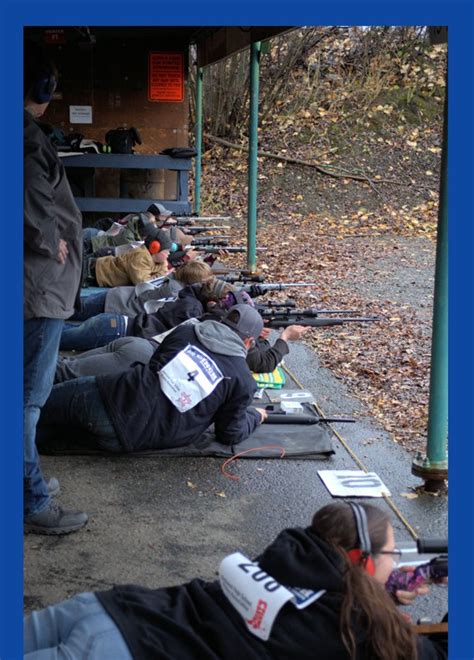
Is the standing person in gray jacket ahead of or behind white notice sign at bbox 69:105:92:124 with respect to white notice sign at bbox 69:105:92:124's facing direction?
ahead

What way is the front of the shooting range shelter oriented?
to the viewer's right

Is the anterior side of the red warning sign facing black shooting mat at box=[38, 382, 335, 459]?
yes

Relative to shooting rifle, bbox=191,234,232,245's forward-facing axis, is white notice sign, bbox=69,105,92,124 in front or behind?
behind

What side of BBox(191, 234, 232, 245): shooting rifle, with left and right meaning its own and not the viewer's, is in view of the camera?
right

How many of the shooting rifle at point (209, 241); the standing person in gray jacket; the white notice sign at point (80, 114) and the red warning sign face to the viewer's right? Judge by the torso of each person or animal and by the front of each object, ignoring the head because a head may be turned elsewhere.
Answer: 2

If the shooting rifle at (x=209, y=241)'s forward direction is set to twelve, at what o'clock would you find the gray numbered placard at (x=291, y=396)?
The gray numbered placard is roughly at 3 o'clock from the shooting rifle.

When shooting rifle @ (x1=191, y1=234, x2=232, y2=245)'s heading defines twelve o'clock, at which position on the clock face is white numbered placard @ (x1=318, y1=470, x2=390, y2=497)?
The white numbered placard is roughly at 3 o'clock from the shooting rifle.

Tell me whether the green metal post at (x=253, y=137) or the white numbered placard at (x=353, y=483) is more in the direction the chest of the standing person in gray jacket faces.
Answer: the white numbered placard

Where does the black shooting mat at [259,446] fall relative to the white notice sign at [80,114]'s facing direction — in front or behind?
in front

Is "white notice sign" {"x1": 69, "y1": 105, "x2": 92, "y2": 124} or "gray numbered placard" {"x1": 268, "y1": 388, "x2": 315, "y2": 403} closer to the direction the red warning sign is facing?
the gray numbered placard

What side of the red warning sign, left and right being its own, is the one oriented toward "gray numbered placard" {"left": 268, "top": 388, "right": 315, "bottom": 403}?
front

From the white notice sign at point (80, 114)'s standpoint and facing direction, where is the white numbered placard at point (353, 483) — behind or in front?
in front

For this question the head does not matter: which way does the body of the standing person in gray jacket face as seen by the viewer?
to the viewer's right
